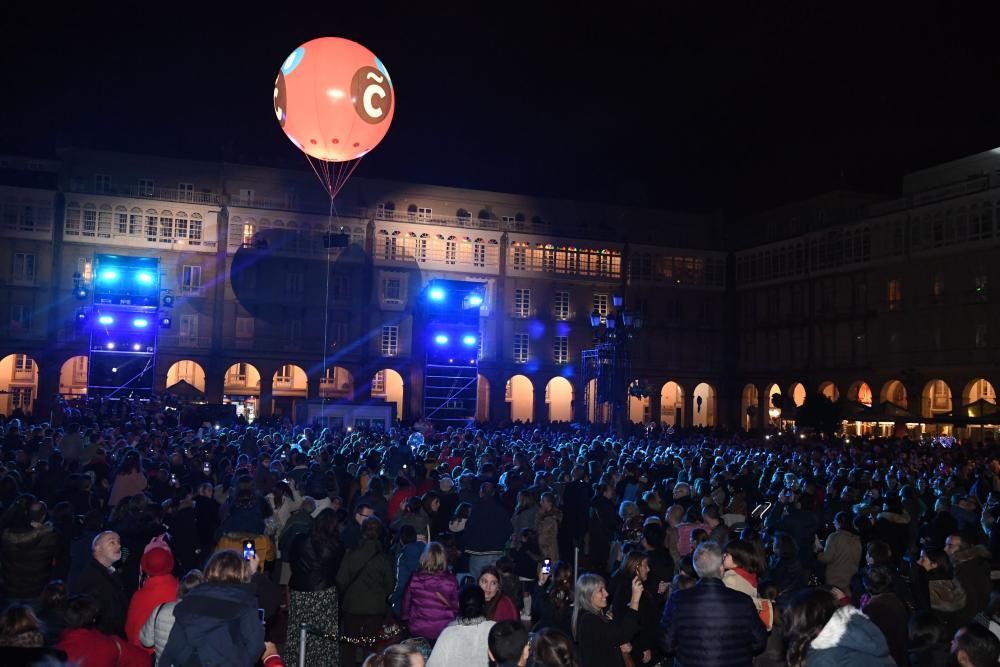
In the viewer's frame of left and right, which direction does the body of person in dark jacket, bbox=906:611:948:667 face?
facing away from the viewer

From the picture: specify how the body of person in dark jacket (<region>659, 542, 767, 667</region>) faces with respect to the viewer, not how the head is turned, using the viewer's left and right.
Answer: facing away from the viewer

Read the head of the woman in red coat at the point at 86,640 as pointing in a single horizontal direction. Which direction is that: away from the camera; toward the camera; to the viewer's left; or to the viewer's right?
away from the camera

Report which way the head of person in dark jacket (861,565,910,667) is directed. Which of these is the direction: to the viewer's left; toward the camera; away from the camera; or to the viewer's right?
away from the camera

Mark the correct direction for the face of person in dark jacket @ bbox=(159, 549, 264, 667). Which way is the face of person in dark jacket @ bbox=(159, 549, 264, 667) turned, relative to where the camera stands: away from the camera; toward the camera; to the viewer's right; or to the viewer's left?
away from the camera

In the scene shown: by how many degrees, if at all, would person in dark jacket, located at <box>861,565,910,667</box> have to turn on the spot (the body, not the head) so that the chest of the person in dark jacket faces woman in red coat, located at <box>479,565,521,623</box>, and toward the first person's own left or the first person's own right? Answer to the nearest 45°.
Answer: approximately 90° to the first person's own left

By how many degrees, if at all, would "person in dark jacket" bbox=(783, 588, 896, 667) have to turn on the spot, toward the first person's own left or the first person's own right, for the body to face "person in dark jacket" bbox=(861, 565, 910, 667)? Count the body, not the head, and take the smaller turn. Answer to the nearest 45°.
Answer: approximately 45° to the first person's own right

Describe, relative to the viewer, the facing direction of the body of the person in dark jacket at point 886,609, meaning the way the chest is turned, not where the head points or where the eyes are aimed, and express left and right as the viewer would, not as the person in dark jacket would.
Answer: facing away from the viewer and to the left of the viewer

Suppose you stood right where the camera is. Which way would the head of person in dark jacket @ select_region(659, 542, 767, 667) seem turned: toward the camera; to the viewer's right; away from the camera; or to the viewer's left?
away from the camera

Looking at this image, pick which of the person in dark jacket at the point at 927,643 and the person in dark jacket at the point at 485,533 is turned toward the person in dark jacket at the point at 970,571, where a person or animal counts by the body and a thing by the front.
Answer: the person in dark jacket at the point at 927,643

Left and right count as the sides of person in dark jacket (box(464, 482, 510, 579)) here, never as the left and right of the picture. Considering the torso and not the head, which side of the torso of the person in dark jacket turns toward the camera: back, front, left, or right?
back

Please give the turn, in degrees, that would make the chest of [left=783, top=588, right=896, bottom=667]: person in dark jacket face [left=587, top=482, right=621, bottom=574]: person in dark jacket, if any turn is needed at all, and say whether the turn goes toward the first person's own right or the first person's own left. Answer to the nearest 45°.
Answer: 0° — they already face them
